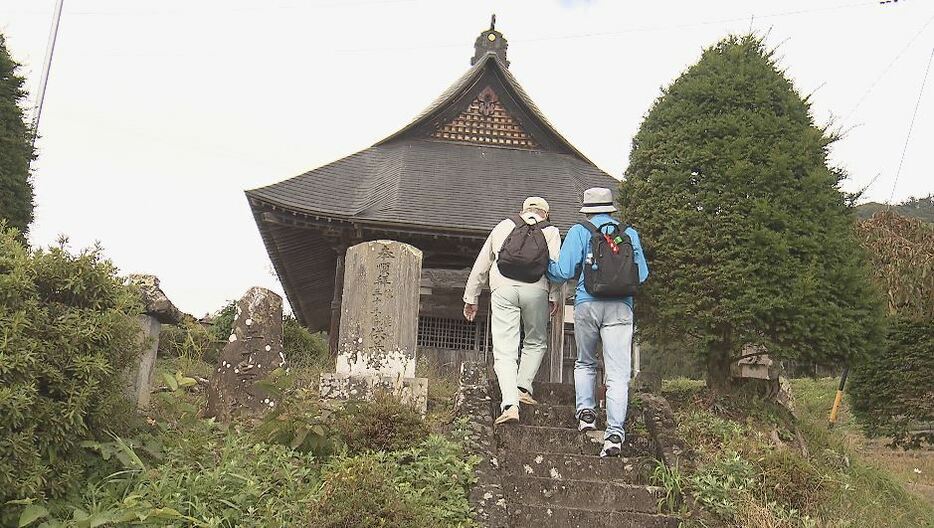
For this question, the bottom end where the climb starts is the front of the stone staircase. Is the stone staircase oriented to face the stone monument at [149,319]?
no

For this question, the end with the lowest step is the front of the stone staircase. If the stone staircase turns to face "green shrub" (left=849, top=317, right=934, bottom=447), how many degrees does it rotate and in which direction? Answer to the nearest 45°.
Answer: approximately 135° to its left

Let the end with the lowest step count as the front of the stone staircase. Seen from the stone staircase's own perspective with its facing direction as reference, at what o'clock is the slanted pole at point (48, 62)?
The slanted pole is roughly at 4 o'clock from the stone staircase.

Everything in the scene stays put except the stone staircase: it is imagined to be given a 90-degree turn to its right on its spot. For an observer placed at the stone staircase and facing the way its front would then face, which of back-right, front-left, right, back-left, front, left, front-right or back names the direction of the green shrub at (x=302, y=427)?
front

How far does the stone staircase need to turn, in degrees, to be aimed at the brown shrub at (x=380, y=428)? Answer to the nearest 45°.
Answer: approximately 90° to its right

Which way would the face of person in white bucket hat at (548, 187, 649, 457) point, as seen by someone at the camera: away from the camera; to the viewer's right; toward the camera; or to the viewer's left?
away from the camera

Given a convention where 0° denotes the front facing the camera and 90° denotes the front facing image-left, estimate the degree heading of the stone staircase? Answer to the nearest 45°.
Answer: approximately 0°

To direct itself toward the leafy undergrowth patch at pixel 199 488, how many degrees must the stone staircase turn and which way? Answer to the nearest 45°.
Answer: approximately 45° to its right

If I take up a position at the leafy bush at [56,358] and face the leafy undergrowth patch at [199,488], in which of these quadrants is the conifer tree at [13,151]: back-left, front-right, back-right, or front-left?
back-left

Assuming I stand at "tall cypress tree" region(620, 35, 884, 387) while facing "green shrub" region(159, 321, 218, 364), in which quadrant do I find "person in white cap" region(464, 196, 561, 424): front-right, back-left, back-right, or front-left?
front-left

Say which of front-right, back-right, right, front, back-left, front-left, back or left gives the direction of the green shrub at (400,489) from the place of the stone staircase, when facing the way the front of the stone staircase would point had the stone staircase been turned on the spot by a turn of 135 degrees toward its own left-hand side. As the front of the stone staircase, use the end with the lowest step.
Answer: back

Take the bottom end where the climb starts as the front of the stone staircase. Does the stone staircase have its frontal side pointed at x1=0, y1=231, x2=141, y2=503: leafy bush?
no

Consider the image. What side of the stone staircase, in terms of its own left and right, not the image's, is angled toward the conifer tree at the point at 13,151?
right

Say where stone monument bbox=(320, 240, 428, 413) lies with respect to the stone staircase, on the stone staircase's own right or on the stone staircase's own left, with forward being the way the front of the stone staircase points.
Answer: on the stone staircase's own right
